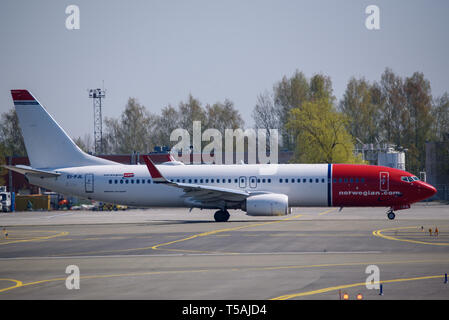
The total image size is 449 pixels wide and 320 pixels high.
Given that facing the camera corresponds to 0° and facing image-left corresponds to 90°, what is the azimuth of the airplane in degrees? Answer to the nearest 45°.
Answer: approximately 270°
